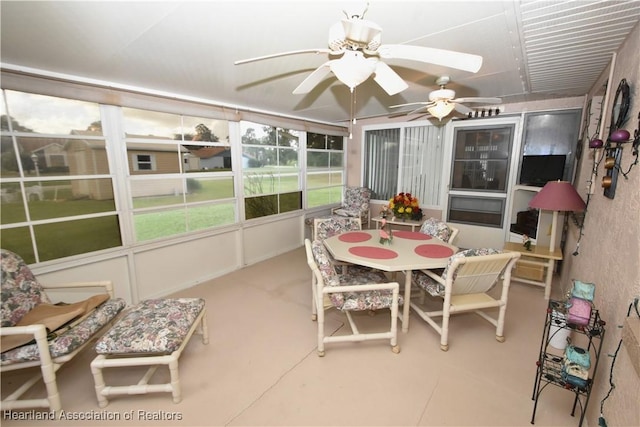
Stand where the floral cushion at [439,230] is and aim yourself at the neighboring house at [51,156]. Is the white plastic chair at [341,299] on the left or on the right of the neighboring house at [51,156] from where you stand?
left

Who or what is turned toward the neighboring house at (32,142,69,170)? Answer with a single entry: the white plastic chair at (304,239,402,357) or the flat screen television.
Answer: the flat screen television

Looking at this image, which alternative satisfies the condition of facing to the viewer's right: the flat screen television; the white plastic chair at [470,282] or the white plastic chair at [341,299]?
the white plastic chair at [341,299]

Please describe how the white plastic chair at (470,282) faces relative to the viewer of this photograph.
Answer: facing away from the viewer and to the left of the viewer

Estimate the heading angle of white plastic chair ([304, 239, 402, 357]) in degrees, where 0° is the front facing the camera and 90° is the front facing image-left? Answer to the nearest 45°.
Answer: approximately 270°

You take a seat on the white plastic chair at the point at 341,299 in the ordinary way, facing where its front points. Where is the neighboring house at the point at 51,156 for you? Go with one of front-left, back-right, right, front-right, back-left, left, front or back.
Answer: back

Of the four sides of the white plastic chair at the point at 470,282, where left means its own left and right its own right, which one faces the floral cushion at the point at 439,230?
front

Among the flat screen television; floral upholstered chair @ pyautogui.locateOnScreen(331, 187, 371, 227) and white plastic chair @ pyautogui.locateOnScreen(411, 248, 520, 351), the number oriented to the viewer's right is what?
0

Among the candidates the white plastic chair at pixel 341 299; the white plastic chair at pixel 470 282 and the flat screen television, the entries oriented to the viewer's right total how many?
1

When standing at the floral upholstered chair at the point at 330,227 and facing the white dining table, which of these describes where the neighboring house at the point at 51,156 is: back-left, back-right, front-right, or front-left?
back-right

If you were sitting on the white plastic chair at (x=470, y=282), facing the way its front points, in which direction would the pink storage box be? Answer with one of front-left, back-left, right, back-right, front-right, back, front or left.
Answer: back

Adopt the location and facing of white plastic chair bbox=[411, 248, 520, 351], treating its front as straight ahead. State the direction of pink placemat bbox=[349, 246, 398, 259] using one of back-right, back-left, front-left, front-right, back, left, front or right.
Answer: front-left

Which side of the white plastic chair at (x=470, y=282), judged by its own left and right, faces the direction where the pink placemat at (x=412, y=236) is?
front
